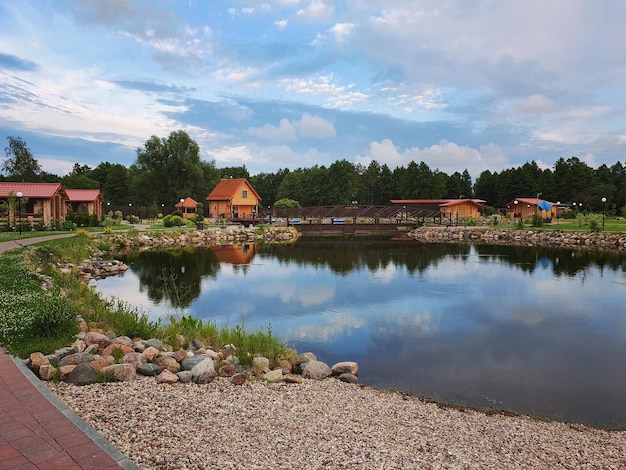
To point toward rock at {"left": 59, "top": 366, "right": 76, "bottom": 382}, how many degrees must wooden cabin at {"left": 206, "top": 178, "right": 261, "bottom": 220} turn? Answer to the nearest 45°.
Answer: approximately 45° to its right

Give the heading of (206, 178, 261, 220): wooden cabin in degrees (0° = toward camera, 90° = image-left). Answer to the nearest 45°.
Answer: approximately 315°

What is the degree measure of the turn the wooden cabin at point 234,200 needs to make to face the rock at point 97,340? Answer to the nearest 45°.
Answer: approximately 45° to its right

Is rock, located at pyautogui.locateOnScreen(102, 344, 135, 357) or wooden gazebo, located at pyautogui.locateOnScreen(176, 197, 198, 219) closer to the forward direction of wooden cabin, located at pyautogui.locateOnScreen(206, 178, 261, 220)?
the rock

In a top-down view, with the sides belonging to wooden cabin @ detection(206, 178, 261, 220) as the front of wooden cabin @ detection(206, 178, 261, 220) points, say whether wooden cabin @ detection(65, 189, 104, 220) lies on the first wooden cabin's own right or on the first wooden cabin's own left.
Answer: on the first wooden cabin's own right

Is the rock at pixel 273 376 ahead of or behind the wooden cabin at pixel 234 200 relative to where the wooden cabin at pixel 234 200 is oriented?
ahead

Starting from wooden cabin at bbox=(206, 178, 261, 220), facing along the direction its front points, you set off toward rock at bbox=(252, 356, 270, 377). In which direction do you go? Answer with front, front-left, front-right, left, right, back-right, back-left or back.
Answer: front-right

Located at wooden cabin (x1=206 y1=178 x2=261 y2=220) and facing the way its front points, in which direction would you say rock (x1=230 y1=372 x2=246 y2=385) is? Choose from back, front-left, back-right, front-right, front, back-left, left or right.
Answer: front-right

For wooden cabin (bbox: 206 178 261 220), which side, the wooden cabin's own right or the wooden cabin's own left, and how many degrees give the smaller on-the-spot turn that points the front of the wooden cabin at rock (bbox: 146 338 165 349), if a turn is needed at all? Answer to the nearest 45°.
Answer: approximately 45° to the wooden cabin's own right

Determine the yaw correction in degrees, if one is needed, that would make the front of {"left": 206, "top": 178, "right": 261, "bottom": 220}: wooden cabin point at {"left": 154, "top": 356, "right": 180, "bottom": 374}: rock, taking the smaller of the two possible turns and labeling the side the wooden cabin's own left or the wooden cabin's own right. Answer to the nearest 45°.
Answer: approximately 45° to the wooden cabin's own right

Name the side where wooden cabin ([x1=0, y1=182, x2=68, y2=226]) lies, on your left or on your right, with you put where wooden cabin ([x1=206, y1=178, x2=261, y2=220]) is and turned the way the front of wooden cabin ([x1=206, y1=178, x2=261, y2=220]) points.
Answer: on your right
